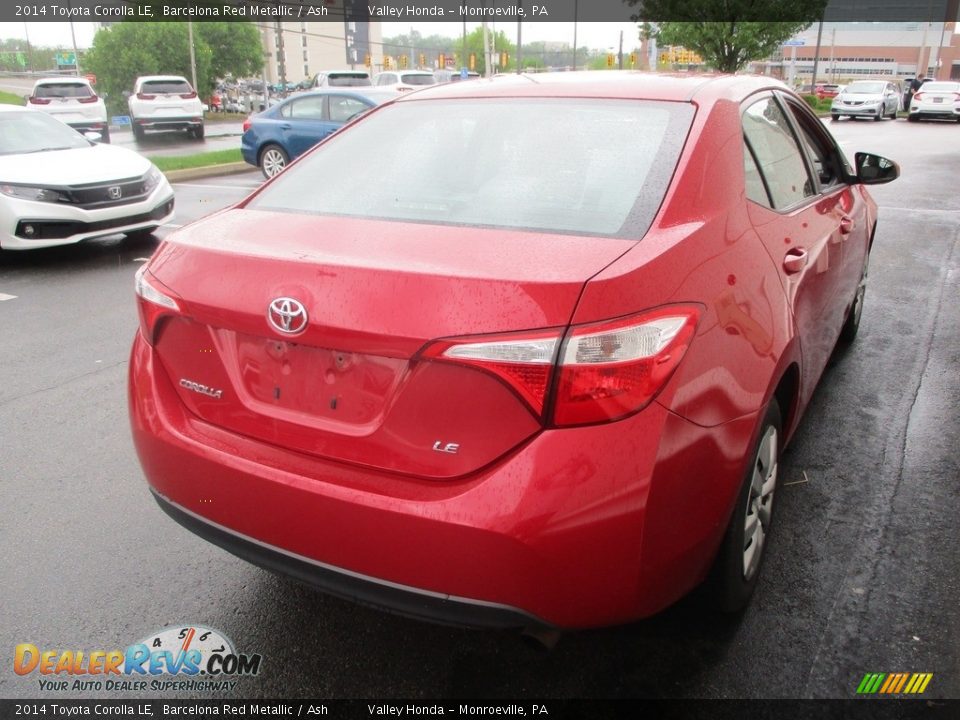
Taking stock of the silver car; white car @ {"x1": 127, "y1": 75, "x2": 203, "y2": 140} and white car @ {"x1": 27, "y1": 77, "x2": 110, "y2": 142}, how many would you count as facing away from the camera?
2

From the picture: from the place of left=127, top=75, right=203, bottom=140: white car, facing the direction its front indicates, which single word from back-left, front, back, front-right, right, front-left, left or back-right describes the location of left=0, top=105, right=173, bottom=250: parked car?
back

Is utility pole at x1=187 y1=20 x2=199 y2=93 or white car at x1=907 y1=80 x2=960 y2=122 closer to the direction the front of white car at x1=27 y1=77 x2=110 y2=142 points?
the utility pole

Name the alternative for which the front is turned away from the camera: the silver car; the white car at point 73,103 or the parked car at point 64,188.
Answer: the white car

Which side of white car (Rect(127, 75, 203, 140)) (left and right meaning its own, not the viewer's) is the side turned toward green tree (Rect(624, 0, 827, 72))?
right

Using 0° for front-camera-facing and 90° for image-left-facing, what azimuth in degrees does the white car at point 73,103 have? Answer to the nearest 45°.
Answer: approximately 180°

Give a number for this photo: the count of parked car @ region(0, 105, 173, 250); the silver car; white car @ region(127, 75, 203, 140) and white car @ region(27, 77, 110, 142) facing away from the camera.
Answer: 2

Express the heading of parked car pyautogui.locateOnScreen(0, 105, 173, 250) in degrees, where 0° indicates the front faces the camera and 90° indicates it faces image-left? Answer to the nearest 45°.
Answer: approximately 315°

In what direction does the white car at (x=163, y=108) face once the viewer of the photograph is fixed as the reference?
facing away from the viewer

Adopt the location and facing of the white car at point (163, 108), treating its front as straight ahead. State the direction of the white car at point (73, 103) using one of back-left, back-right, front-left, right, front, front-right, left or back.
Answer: back-left

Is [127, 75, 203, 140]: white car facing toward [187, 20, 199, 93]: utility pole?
yes
